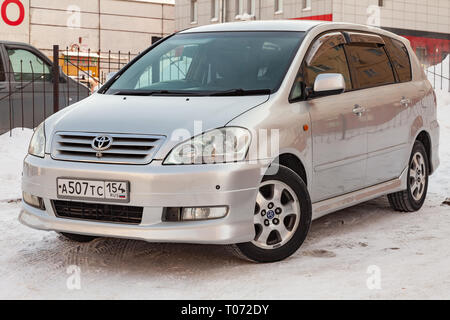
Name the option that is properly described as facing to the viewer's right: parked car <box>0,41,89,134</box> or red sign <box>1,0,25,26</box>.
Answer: the parked car

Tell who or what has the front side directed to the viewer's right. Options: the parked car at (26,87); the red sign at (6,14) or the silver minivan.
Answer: the parked car

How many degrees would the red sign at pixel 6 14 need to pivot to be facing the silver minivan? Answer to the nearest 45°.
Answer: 0° — it already faces it

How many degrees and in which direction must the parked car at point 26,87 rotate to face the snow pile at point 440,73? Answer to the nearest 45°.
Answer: approximately 45° to its left

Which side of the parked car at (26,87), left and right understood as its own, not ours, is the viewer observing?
right

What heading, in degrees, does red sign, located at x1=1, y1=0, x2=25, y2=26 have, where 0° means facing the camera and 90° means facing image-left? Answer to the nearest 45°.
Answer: approximately 0°

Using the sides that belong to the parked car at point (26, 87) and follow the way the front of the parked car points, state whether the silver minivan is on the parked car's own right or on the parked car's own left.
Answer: on the parked car's own right

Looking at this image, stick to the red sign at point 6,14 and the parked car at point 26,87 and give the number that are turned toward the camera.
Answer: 1

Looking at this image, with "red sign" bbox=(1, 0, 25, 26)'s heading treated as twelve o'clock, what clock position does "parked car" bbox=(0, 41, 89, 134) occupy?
The parked car is roughly at 12 o'clock from the red sign.

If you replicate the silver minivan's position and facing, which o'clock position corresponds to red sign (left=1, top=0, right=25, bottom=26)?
The red sign is roughly at 4 o'clock from the silver minivan.

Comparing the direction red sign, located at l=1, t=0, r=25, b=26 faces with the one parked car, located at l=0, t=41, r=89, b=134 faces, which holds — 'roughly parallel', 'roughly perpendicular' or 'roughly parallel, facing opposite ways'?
roughly perpendicular
